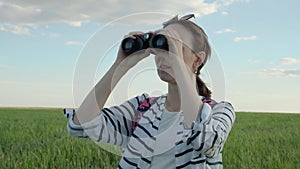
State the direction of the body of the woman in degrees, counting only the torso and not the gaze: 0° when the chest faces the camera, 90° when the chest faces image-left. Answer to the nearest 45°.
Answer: approximately 45°

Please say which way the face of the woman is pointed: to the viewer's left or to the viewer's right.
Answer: to the viewer's left
